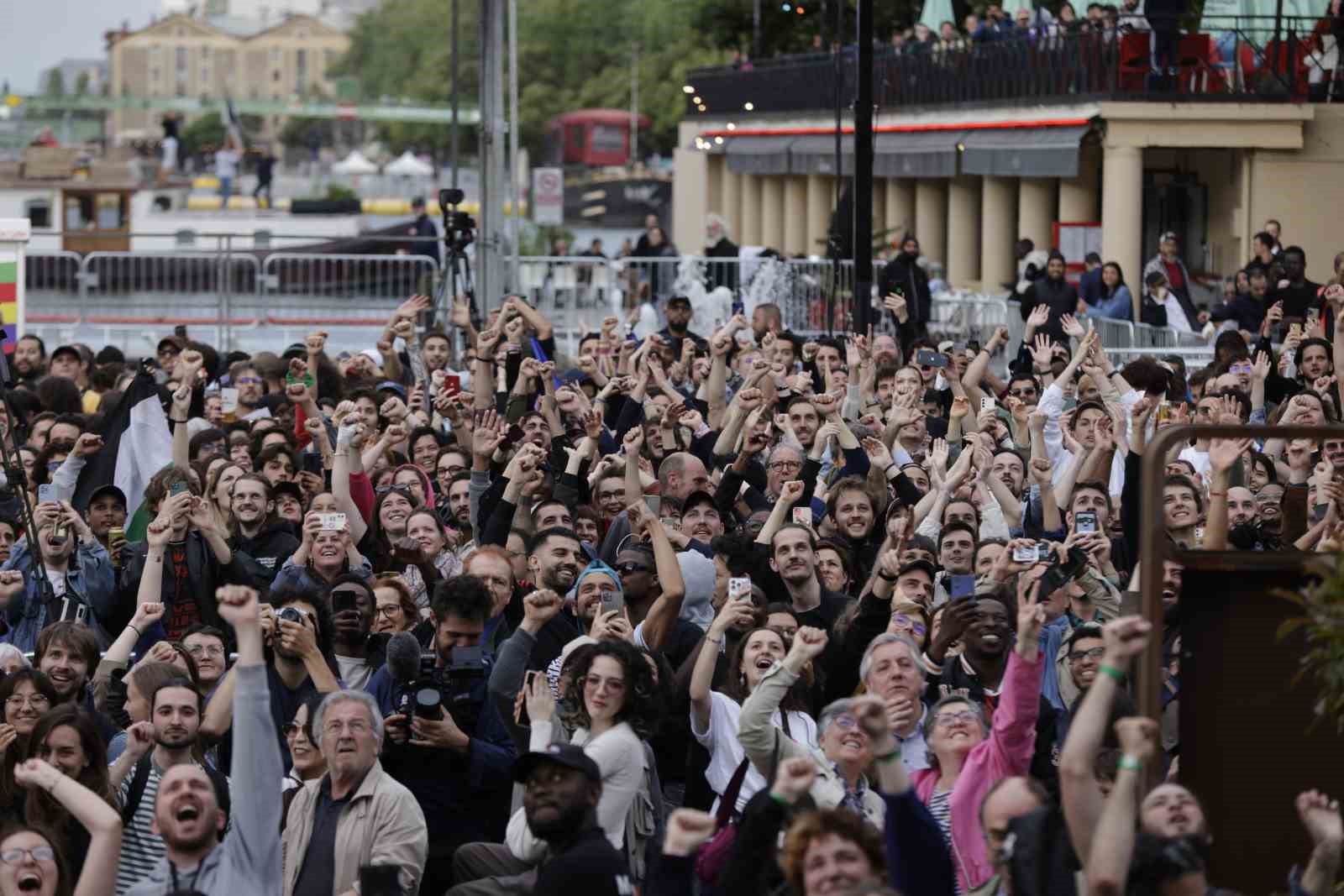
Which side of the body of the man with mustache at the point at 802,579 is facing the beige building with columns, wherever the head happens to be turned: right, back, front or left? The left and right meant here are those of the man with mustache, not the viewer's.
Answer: back

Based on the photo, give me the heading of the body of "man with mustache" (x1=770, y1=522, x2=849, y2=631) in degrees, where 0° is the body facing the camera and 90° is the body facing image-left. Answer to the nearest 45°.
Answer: approximately 0°

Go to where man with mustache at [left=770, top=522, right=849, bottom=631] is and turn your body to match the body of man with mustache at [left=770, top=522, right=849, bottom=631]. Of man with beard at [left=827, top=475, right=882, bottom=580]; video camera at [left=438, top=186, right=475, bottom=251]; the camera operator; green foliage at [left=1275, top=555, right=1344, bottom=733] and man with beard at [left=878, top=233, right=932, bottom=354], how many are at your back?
3

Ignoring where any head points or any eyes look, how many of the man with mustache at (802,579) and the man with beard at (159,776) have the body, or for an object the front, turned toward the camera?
2

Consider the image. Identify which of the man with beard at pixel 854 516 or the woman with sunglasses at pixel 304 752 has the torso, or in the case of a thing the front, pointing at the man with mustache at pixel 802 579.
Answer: the man with beard at pixel 854 516

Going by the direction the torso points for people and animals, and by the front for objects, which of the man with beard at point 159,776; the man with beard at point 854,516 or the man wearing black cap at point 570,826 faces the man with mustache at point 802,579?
the man with beard at point 854,516

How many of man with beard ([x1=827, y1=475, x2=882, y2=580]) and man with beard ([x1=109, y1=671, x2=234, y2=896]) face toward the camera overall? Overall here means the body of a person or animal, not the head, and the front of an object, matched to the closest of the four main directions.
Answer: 2

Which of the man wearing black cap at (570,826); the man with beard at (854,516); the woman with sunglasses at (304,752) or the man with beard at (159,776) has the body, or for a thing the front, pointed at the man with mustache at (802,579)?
the man with beard at (854,516)
